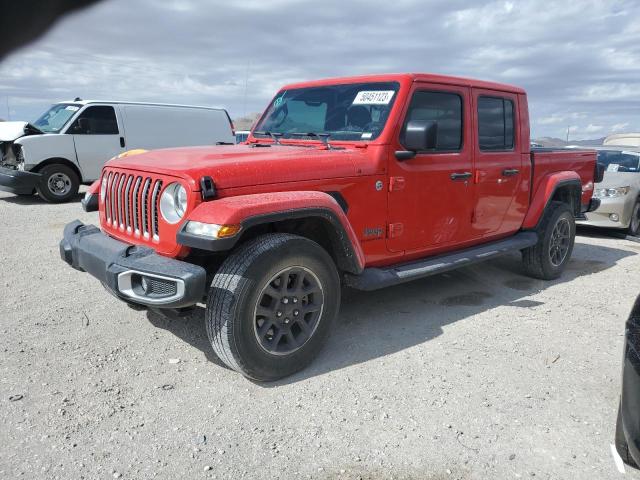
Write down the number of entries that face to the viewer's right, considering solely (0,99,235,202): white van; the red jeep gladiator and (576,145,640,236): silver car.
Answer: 0

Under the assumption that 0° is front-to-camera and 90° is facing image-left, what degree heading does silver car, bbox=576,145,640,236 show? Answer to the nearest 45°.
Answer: approximately 45°

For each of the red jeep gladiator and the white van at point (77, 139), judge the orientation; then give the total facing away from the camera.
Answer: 0

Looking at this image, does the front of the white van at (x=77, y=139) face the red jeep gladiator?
no

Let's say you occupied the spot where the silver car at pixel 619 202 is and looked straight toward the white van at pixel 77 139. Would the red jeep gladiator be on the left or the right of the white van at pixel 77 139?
left

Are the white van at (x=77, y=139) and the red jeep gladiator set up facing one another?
no

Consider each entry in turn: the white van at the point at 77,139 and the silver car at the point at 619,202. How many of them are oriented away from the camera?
0

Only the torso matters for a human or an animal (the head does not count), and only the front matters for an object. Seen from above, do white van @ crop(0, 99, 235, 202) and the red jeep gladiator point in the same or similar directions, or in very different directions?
same or similar directions

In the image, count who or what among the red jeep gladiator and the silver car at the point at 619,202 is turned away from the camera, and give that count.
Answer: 0

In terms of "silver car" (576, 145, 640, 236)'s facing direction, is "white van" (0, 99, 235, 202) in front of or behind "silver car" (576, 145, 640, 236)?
in front

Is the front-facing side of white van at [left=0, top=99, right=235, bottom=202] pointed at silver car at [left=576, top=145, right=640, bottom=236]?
no

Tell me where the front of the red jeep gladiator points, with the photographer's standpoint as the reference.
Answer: facing the viewer and to the left of the viewer

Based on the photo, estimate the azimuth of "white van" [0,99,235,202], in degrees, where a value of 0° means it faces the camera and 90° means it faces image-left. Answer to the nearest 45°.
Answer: approximately 45°

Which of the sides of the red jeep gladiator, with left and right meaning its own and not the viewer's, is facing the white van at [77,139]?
right

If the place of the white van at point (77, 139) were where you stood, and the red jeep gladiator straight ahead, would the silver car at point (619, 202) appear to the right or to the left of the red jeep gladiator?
left

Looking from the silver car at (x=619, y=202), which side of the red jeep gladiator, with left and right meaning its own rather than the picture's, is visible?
back
